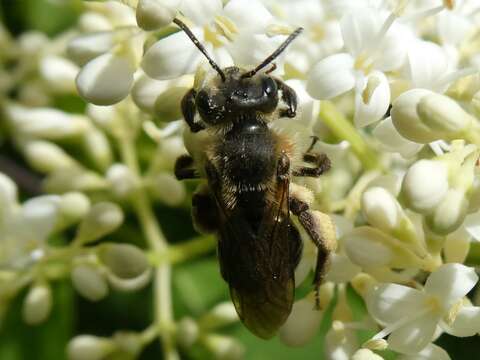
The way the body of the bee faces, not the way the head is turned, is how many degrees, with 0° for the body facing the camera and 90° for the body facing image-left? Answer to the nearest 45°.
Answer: approximately 180°
